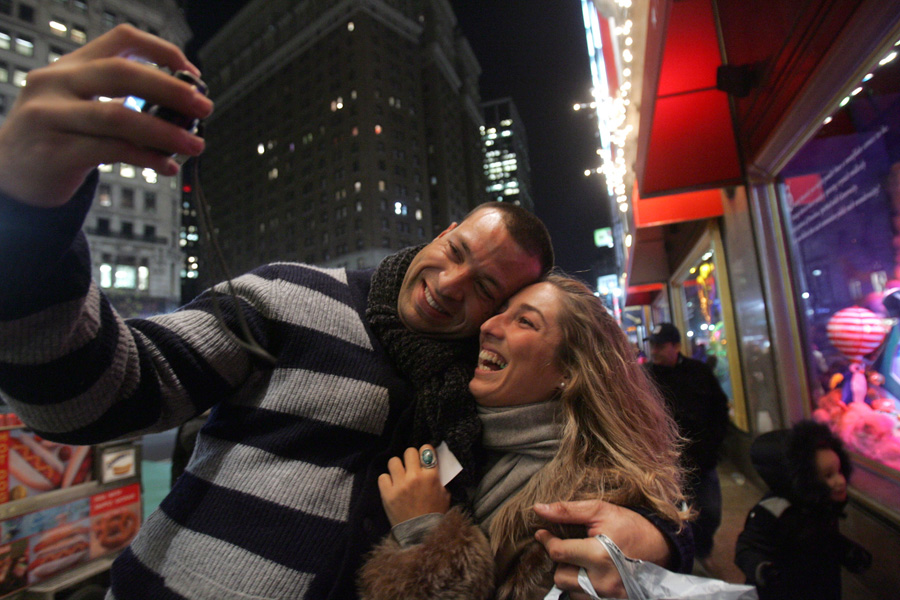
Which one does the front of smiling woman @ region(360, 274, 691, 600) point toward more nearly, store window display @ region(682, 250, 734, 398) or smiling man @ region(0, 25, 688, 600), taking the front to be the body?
the smiling man

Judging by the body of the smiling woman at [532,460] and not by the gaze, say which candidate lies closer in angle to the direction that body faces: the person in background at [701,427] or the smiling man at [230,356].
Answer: the smiling man

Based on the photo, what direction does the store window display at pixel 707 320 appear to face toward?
to the viewer's left

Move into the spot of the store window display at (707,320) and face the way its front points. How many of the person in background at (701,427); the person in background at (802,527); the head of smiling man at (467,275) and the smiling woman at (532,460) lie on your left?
4

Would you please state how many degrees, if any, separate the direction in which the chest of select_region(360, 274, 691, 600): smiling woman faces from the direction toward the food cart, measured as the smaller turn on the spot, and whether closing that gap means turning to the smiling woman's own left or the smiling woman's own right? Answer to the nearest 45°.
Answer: approximately 45° to the smiling woman's own right

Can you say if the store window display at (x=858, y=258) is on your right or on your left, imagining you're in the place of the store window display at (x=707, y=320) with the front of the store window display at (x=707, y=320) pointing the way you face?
on your left

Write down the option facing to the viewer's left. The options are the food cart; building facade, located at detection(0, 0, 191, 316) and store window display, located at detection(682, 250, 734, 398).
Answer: the store window display
